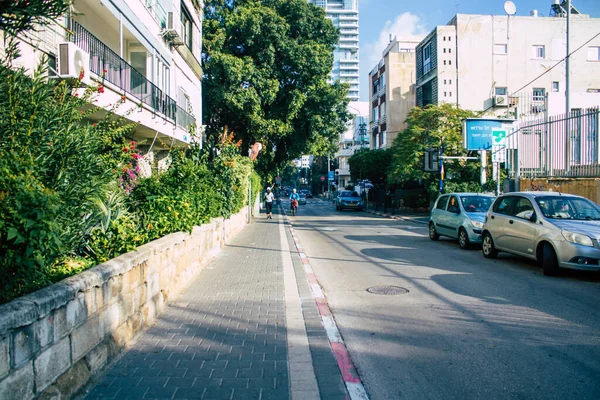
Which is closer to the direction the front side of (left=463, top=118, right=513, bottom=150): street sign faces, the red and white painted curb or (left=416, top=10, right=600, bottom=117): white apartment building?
the red and white painted curb

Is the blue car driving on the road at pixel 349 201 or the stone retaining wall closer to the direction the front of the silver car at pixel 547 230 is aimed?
the stone retaining wall

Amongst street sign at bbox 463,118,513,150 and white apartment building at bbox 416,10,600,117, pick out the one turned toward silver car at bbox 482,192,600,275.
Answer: the street sign

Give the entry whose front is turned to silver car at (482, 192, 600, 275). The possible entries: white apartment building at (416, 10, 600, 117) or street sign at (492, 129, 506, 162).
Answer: the street sign

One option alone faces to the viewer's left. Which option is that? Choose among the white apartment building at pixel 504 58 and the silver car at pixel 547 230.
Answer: the white apartment building

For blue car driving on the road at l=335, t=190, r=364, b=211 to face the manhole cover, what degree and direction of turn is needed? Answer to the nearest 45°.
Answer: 0° — it already faces it

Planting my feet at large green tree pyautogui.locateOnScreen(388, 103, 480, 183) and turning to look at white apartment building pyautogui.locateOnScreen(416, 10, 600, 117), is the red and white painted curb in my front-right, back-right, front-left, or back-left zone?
back-right

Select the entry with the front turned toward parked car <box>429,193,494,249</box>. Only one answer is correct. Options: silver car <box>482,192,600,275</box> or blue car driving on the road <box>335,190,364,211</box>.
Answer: blue car driving on the road <box>335,190,364,211</box>

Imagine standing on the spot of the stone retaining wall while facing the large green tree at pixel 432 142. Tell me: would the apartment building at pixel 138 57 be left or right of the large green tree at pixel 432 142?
left

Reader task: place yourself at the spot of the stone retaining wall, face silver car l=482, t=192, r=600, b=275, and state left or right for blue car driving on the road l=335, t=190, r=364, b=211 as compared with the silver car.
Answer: left

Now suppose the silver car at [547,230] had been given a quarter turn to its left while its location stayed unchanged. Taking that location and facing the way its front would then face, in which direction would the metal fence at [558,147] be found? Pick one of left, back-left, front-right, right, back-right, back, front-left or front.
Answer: front-left

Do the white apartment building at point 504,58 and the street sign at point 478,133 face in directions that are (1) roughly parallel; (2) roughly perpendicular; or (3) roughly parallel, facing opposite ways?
roughly perpendicular

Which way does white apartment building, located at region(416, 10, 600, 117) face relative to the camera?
to the viewer's left

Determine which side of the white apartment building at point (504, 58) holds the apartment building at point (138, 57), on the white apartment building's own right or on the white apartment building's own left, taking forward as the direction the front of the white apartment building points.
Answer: on the white apartment building's own left
